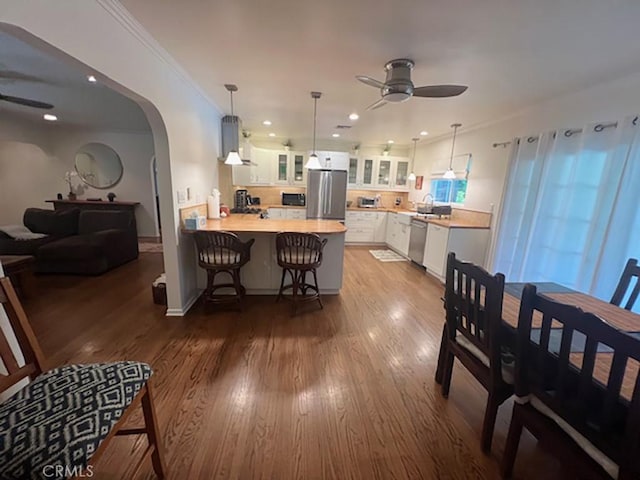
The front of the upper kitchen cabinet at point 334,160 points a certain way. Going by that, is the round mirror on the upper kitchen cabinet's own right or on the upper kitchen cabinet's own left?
on the upper kitchen cabinet's own right

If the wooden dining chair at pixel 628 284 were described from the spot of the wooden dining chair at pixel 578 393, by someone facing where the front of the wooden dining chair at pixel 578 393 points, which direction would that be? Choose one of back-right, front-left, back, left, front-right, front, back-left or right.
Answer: front-left

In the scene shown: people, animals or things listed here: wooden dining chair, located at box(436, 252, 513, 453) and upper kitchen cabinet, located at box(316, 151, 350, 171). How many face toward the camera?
1

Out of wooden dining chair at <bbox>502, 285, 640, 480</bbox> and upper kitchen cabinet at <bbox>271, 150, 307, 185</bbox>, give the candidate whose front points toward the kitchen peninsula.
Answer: the upper kitchen cabinet

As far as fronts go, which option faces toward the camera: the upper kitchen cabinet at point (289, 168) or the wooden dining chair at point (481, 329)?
the upper kitchen cabinet

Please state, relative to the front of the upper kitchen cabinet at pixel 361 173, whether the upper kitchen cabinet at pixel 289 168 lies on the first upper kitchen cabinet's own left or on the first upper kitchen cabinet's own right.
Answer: on the first upper kitchen cabinet's own right

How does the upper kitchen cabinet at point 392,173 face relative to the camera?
toward the camera

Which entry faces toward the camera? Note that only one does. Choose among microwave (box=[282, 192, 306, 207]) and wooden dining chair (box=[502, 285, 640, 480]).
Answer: the microwave

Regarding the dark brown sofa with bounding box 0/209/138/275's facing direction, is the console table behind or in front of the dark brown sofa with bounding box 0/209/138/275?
behind

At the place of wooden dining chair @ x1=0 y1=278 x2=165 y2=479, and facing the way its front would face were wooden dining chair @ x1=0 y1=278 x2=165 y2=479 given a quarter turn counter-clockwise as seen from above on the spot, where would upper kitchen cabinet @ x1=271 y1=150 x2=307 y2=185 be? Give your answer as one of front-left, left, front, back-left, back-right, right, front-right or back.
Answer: front

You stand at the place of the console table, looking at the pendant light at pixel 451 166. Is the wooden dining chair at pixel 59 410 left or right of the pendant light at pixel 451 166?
right

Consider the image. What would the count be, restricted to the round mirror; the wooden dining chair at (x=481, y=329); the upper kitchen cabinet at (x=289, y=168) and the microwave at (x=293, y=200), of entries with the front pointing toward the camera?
3

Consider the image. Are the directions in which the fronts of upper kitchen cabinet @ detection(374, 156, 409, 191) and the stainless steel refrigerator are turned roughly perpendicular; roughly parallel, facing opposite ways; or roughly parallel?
roughly parallel

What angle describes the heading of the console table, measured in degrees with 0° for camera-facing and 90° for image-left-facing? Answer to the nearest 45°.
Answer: approximately 0°

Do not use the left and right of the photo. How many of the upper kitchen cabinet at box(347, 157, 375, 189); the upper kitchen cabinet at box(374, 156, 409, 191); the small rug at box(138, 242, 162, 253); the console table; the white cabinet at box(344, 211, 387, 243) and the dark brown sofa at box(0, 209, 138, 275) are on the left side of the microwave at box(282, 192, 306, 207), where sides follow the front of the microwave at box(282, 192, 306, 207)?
3

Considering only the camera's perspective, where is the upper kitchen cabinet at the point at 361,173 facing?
facing the viewer

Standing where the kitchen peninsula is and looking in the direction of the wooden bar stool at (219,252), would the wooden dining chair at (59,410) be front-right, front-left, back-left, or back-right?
front-left

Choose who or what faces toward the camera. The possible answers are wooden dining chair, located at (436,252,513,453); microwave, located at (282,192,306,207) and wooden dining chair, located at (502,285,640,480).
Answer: the microwave

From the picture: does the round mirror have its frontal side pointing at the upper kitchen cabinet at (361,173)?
no

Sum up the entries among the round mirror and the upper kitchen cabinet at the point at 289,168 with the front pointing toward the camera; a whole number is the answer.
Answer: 2

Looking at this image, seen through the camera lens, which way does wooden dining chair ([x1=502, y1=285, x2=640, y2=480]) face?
facing away from the viewer and to the right of the viewer

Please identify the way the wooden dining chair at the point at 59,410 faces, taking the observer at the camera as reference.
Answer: facing the viewer and to the right of the viewer

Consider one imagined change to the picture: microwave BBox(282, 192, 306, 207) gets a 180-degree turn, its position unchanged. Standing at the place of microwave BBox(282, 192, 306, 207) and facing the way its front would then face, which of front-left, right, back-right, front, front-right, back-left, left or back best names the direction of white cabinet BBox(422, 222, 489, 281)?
back-right
